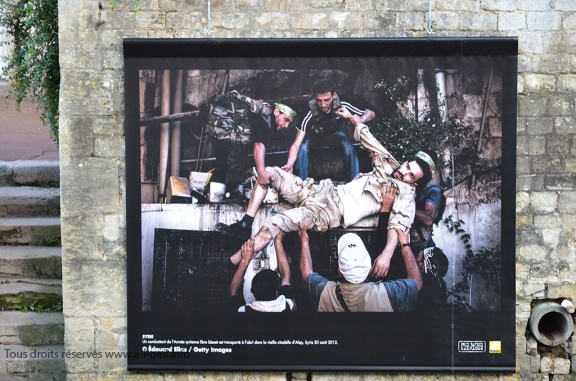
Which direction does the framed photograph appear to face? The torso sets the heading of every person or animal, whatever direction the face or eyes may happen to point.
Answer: toward the camera

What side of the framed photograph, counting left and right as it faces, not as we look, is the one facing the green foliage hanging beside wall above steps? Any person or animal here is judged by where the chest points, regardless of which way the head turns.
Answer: right
